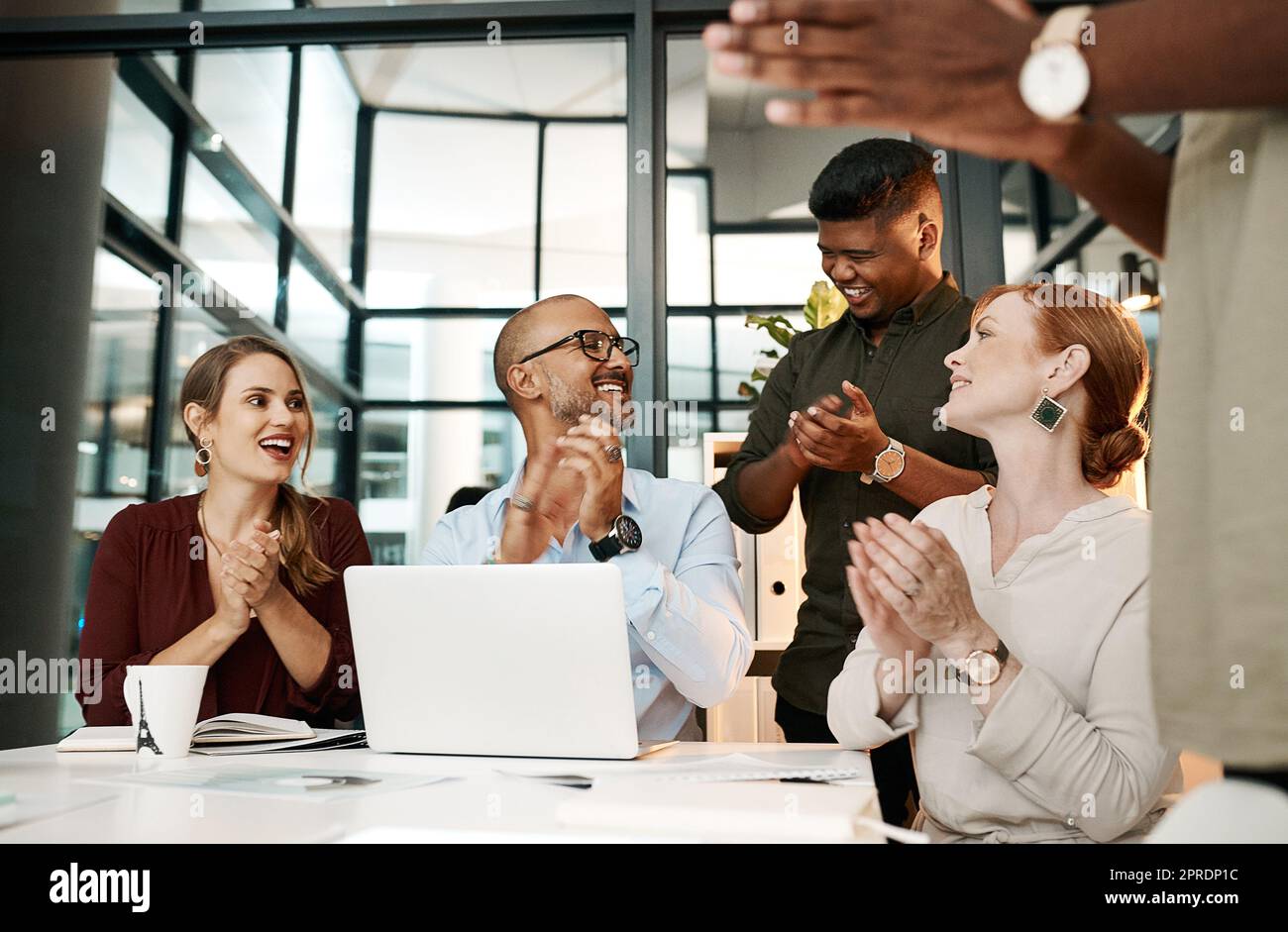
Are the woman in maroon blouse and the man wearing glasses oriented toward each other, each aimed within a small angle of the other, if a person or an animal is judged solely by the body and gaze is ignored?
no

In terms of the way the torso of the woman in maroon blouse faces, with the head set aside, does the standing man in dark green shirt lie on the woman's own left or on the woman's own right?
on the woman's own left

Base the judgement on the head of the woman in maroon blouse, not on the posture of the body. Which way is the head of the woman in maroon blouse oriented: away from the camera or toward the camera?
toward the camera

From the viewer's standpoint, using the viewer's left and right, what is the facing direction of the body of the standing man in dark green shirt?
facing the viewer and to the left of the viewer

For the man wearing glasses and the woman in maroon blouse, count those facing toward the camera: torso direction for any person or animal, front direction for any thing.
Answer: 2

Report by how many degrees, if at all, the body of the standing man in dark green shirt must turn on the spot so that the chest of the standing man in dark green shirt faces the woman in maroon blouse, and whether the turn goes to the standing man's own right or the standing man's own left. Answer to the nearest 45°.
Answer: approximately 45° to the standing man's own right

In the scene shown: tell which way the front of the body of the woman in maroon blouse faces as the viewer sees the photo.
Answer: toward the camera

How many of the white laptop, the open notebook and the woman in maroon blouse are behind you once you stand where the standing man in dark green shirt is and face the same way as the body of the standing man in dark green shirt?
0

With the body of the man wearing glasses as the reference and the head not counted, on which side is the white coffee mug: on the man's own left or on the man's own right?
on the man's own right

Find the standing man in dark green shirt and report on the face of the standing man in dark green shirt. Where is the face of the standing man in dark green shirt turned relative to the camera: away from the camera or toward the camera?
toward the camera

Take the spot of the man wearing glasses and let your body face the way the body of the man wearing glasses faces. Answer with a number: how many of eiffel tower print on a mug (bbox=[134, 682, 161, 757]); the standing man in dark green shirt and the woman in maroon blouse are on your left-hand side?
1

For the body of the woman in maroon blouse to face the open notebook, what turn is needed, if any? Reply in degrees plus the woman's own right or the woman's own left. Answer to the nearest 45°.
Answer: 0° — they already face it

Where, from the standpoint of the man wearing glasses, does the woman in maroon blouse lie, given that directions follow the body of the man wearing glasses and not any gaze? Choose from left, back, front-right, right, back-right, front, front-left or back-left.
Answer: right

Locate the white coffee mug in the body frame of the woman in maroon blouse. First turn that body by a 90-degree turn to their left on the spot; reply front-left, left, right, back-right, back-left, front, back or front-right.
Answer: right

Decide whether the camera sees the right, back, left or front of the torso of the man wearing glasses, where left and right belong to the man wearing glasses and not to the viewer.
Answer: front

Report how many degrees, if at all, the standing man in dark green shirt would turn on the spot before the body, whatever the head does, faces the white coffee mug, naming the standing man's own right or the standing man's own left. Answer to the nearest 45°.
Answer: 0° — they already face it
